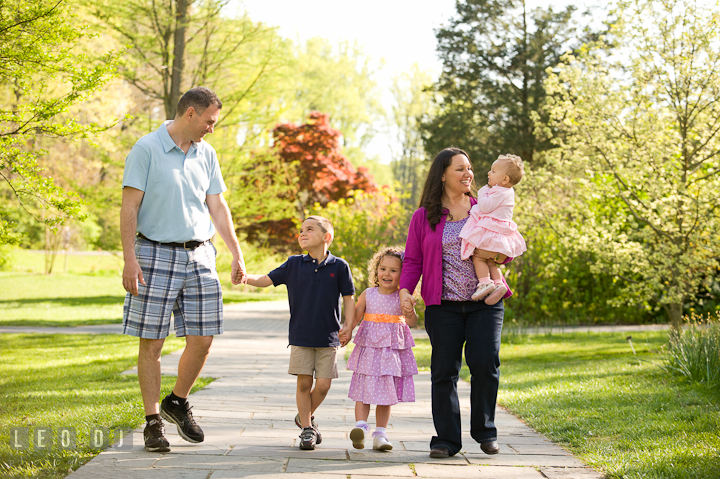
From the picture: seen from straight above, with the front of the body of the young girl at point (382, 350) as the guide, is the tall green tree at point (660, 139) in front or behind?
behind

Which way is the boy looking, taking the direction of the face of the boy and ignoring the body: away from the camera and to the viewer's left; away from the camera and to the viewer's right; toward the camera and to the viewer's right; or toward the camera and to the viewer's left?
toward the camera and to the viewer's left

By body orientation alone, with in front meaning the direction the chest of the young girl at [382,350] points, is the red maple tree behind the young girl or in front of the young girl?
behind

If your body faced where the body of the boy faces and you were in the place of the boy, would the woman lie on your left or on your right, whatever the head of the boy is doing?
on your left

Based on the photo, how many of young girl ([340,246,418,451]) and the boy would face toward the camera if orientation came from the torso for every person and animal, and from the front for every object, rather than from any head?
2

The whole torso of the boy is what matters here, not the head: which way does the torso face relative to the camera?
toward the camera

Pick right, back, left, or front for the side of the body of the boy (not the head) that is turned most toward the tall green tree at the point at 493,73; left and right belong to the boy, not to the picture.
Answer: back

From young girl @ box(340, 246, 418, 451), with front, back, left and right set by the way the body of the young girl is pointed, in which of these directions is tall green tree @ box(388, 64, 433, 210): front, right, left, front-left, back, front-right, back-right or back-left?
back

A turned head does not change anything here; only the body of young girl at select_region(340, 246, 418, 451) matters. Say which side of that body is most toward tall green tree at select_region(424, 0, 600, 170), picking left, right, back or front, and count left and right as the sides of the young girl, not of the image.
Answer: back

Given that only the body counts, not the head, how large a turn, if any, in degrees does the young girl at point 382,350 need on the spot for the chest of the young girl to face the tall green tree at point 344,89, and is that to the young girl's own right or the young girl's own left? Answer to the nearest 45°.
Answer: approximately 180°

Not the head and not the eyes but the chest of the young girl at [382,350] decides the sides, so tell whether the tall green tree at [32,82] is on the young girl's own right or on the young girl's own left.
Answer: on the young girl's own right
